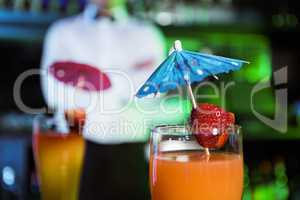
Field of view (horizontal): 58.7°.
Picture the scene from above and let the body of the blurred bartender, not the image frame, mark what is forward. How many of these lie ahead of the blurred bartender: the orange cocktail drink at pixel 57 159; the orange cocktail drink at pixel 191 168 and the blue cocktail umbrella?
3

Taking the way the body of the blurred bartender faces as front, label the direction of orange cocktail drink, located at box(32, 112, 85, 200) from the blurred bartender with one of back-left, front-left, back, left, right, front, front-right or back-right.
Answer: front

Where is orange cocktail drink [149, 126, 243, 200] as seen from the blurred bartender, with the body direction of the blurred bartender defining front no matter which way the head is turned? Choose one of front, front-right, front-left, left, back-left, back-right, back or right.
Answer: front

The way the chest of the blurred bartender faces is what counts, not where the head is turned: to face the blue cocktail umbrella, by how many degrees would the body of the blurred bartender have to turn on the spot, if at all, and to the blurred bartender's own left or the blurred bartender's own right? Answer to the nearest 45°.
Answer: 0° — they already face it

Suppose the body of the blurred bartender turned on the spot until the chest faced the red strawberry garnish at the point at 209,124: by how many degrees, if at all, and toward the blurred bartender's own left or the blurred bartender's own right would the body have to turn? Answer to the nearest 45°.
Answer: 0° — they already face it

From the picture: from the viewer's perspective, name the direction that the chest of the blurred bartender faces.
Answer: toward the camera
